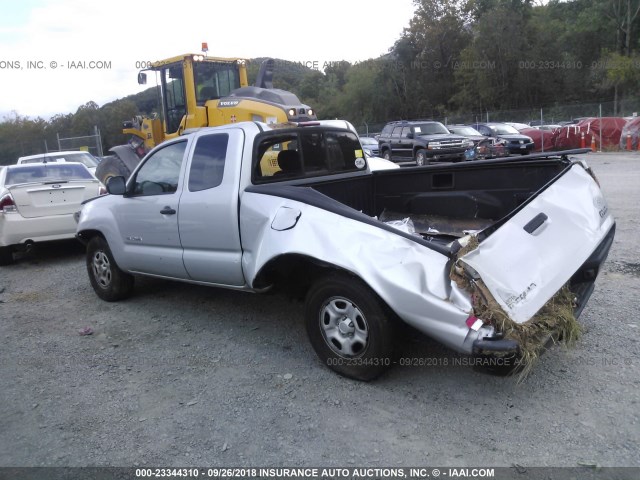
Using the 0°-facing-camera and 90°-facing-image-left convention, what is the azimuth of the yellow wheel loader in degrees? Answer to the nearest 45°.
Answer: approximately 135°

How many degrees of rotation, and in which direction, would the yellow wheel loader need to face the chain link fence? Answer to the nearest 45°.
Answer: approximately 90° to its right

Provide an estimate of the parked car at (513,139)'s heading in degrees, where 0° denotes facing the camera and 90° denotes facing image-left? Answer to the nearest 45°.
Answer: approximately 315°

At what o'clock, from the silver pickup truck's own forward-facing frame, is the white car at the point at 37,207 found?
The white car is roughly at 12 o'clock from the silver pickup truck.

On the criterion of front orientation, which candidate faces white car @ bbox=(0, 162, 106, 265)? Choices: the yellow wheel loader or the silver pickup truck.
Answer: the silver pickup truck

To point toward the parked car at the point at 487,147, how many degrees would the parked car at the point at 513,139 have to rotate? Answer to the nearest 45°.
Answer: approximately 45° to its right

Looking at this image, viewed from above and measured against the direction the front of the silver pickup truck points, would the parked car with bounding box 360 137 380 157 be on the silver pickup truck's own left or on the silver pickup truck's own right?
on the silver pickup truck's own right

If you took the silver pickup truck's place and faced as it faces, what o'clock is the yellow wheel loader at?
The yellow wheel loader is roughly at 1 o'clock from the silver pickup truck.

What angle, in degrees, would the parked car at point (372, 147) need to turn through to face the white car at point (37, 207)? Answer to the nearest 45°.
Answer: approximately 45° to its right

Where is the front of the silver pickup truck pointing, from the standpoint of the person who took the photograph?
facing away from the viewer and to the left of the viewer

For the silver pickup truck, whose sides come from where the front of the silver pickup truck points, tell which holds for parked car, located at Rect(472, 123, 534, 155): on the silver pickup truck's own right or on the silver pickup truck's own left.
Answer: on the silver pickup truck's own right
